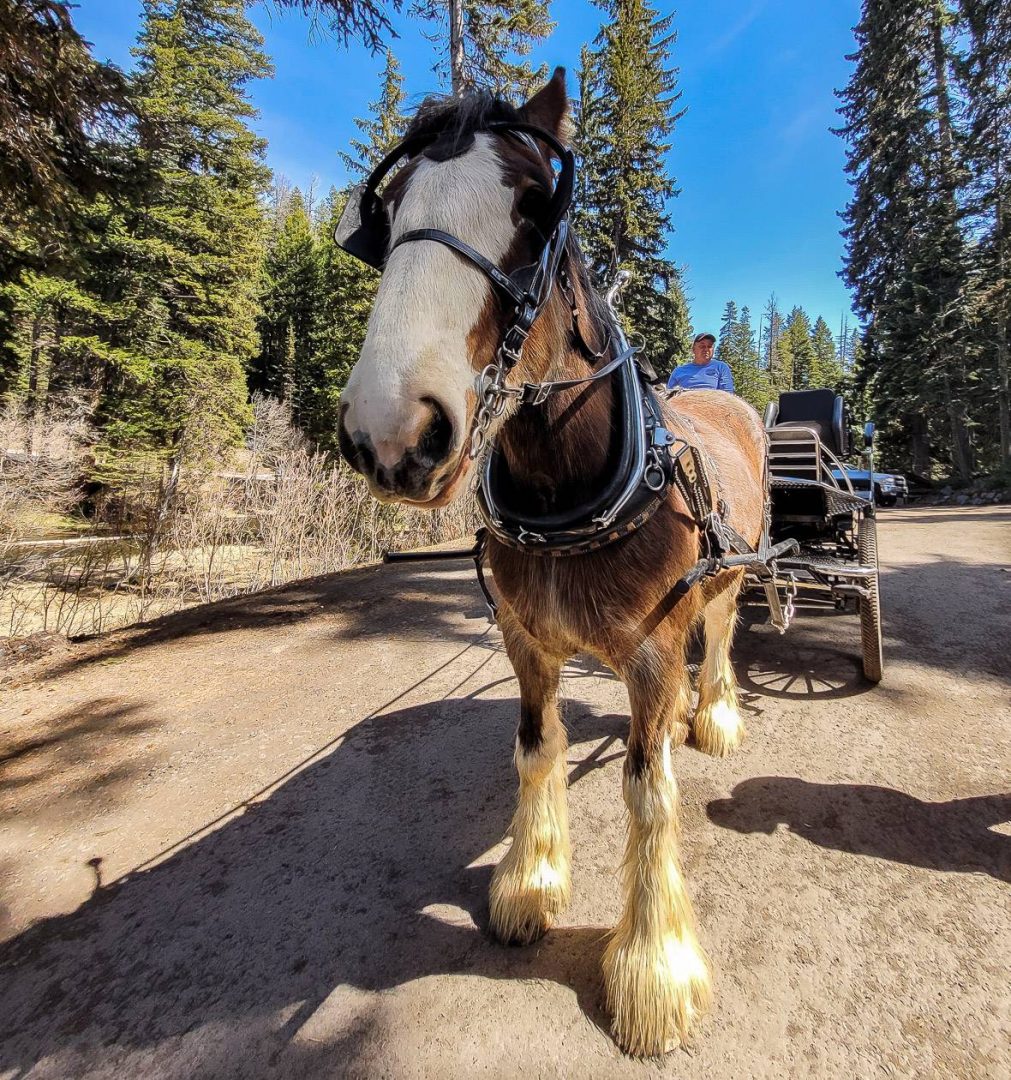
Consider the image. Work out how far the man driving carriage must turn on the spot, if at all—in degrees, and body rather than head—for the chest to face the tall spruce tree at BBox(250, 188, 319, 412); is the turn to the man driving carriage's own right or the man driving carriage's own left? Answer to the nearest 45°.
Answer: approximately 135° to the man driving carriage's own right

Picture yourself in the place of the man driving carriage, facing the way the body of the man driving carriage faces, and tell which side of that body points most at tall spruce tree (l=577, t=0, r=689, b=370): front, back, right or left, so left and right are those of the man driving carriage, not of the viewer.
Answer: back

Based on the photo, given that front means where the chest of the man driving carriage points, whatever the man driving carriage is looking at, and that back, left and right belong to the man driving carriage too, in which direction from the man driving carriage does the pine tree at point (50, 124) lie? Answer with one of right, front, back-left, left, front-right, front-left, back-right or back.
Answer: front-right

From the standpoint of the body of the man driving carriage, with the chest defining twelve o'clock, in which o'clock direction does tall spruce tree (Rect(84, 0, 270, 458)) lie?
The tall spruce tree is roughly at 4 o'clock from the man driving carriage.

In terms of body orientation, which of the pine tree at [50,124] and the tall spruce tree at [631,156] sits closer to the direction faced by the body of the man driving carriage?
the pine tree

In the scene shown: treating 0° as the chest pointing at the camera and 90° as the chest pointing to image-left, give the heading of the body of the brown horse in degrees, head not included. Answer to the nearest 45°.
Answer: approximately 45°

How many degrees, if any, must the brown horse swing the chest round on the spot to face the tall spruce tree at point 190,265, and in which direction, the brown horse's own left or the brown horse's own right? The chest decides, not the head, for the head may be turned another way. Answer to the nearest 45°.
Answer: approximately 90° to the brown horse's own right

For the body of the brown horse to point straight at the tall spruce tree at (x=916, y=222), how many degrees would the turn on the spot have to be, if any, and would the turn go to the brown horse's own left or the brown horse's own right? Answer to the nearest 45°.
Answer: approximately 180°

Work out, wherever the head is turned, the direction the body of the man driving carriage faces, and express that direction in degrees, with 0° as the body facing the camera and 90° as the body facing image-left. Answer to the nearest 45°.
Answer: approximately 0°

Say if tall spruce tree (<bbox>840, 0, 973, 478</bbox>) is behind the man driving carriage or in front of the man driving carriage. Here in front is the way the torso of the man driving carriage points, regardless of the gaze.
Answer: behind

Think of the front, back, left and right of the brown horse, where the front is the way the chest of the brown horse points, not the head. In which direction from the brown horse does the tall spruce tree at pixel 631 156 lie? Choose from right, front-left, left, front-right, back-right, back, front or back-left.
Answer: back-right

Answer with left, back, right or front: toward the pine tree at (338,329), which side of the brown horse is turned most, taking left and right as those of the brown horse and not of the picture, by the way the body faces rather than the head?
right
